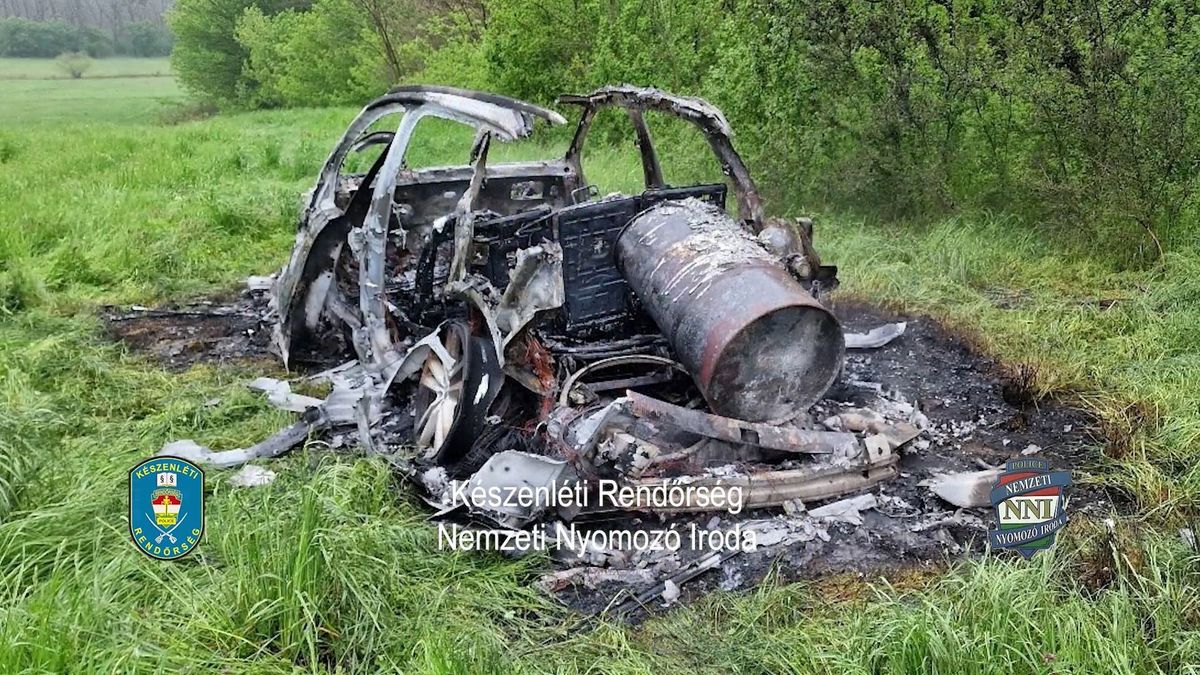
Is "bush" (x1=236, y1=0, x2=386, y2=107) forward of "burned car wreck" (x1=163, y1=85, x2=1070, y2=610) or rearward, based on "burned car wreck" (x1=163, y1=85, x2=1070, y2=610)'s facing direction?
forward

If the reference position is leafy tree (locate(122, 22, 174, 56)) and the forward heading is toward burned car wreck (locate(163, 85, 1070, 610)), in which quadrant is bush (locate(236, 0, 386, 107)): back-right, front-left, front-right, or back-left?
front-left

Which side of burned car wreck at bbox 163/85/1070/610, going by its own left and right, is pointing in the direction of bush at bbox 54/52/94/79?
front

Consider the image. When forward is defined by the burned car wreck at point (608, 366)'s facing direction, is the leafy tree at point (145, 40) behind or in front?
in front
